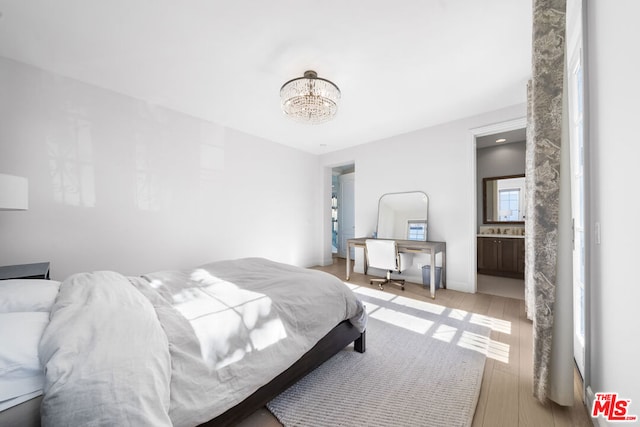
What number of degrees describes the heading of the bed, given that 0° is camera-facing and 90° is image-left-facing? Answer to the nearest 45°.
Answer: approximately 225°

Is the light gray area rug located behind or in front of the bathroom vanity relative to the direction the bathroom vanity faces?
in front

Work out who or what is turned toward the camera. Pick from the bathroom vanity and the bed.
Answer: the bathroom vanity

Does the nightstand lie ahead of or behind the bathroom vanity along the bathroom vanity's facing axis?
ahead

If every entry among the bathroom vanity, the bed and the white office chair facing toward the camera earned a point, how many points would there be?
1

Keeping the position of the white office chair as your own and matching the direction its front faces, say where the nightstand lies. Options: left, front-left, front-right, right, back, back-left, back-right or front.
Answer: back

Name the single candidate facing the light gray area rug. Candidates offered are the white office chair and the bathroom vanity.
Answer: the bathroom vanity

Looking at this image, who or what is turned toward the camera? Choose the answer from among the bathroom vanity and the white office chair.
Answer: the bathroom vanity

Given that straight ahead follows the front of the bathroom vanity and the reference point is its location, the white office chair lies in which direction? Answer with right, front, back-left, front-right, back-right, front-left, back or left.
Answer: front-right

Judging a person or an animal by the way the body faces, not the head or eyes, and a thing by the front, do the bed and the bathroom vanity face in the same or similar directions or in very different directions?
very different directions

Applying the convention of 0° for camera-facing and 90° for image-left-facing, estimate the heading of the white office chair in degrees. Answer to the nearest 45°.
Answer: approximately 225°

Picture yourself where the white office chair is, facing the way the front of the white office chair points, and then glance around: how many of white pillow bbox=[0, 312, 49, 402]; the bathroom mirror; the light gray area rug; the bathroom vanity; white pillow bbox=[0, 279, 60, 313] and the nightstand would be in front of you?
2

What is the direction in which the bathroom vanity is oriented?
toward the camera

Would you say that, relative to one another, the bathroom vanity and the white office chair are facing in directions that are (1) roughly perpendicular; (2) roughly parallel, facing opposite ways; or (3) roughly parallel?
roughly parallel, facing opposite ways

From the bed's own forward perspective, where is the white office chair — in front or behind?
in front

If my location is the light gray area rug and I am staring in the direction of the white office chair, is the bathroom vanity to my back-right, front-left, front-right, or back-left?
front-right
